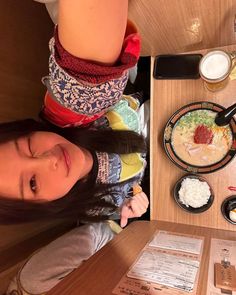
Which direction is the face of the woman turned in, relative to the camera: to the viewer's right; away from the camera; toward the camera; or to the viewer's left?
toward the camera

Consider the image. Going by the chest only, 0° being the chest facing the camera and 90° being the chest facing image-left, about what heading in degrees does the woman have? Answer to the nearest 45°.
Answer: approximately 0°

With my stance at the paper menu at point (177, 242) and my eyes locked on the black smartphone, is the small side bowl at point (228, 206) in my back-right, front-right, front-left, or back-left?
front-right
